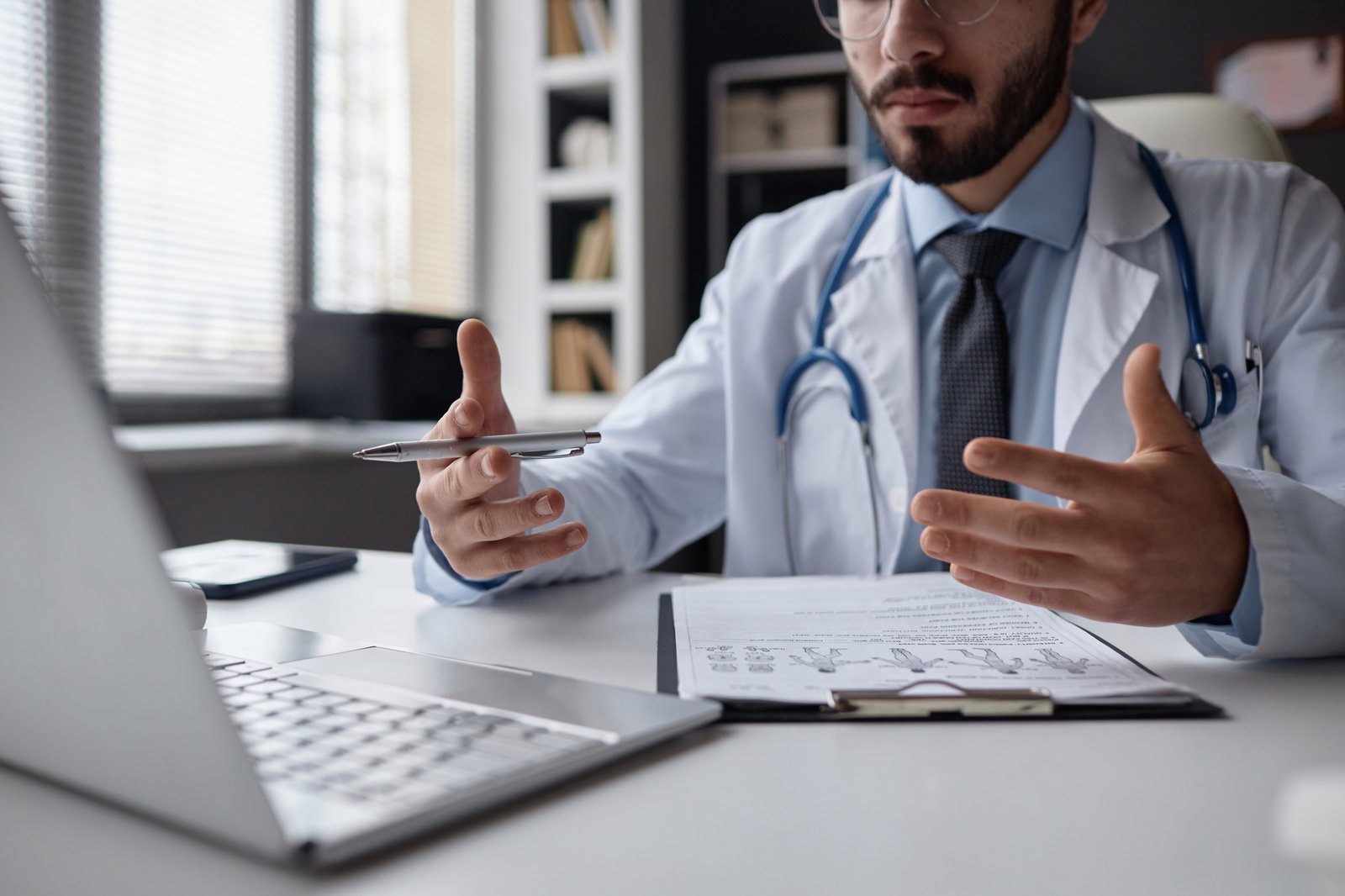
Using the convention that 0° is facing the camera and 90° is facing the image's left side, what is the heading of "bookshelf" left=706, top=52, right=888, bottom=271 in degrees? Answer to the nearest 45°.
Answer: approximately 0°

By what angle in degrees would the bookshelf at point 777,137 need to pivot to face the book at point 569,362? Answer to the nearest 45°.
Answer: approximately 45° to its right

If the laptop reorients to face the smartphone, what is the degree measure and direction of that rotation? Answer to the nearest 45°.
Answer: approximately 45° to its left

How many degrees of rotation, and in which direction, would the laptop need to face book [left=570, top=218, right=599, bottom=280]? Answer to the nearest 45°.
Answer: approximately 45° to its left

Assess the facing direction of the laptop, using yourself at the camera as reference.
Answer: facing away from the viewer and to the right of the viewer

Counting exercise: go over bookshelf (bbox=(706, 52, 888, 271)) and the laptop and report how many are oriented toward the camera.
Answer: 1
